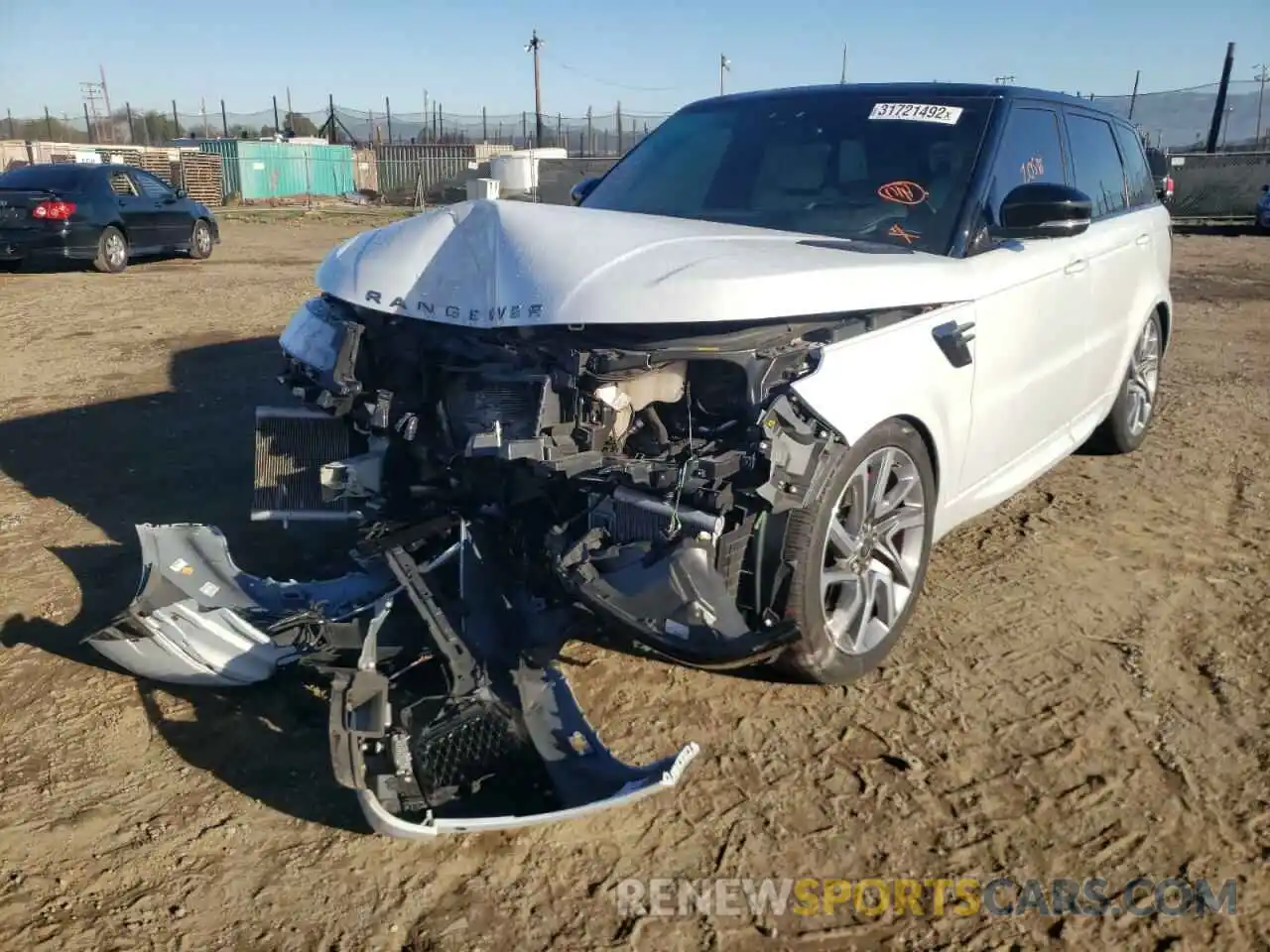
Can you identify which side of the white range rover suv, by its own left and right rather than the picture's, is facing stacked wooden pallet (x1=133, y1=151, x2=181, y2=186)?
right

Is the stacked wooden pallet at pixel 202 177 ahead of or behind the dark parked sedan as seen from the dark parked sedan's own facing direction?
ahead

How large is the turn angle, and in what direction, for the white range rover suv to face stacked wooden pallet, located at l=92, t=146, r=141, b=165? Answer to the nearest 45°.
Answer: approximately 90° to its right

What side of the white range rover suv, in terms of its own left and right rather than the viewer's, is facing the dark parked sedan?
right

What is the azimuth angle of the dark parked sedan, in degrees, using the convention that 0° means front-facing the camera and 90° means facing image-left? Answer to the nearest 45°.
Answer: approximately 225°

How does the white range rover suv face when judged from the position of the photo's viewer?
facing the viewer and to the left of the viewer

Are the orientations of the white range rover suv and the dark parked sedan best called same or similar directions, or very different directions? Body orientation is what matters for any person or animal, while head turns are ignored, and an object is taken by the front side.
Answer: very different directions

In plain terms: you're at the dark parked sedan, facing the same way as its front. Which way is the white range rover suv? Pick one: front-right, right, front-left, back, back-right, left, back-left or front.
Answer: back-right

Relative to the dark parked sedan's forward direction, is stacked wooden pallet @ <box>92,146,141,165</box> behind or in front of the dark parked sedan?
in front

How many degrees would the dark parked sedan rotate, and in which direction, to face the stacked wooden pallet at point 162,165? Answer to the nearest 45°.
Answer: approximately 45° to its left

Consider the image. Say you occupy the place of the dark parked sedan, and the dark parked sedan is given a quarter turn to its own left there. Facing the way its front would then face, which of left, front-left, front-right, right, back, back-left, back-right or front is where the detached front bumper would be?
back-left

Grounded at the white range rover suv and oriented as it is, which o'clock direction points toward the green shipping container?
The green shipping container is roughly at 4 o'clock from the white range rover suv.
